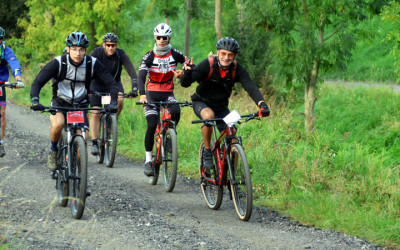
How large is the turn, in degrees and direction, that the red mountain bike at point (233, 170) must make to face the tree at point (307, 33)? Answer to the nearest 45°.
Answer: approximately 135° to its left

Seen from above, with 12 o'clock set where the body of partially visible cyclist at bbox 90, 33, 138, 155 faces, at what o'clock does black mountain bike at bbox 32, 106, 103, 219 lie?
The black mountain bike is roughly at 12 o'clock from the partially visible cyclist.

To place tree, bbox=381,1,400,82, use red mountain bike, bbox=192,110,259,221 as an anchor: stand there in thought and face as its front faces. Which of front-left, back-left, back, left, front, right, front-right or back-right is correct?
left

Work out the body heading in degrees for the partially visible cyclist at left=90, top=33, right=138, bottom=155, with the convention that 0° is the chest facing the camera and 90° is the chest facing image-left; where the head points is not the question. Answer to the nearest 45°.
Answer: approximately 0°

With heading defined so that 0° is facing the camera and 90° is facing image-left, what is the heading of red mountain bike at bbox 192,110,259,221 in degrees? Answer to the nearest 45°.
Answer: approximately 315°

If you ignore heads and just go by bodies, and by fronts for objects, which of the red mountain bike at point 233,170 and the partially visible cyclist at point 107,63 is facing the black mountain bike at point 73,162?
the partially visible cyclist

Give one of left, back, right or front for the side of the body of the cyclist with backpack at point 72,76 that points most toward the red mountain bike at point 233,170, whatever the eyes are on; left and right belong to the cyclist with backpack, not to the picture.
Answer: left

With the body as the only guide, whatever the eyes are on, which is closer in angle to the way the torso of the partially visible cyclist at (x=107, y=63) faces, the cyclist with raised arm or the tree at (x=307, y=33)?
the cyclist with raised arm
